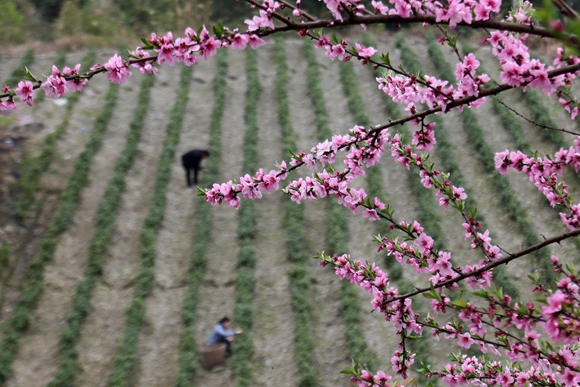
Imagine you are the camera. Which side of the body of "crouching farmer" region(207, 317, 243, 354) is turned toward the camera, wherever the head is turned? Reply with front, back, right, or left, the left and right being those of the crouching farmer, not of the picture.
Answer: right

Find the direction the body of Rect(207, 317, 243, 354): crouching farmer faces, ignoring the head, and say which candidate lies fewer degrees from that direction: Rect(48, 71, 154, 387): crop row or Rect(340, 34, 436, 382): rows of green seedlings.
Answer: the rows of green seedlings
